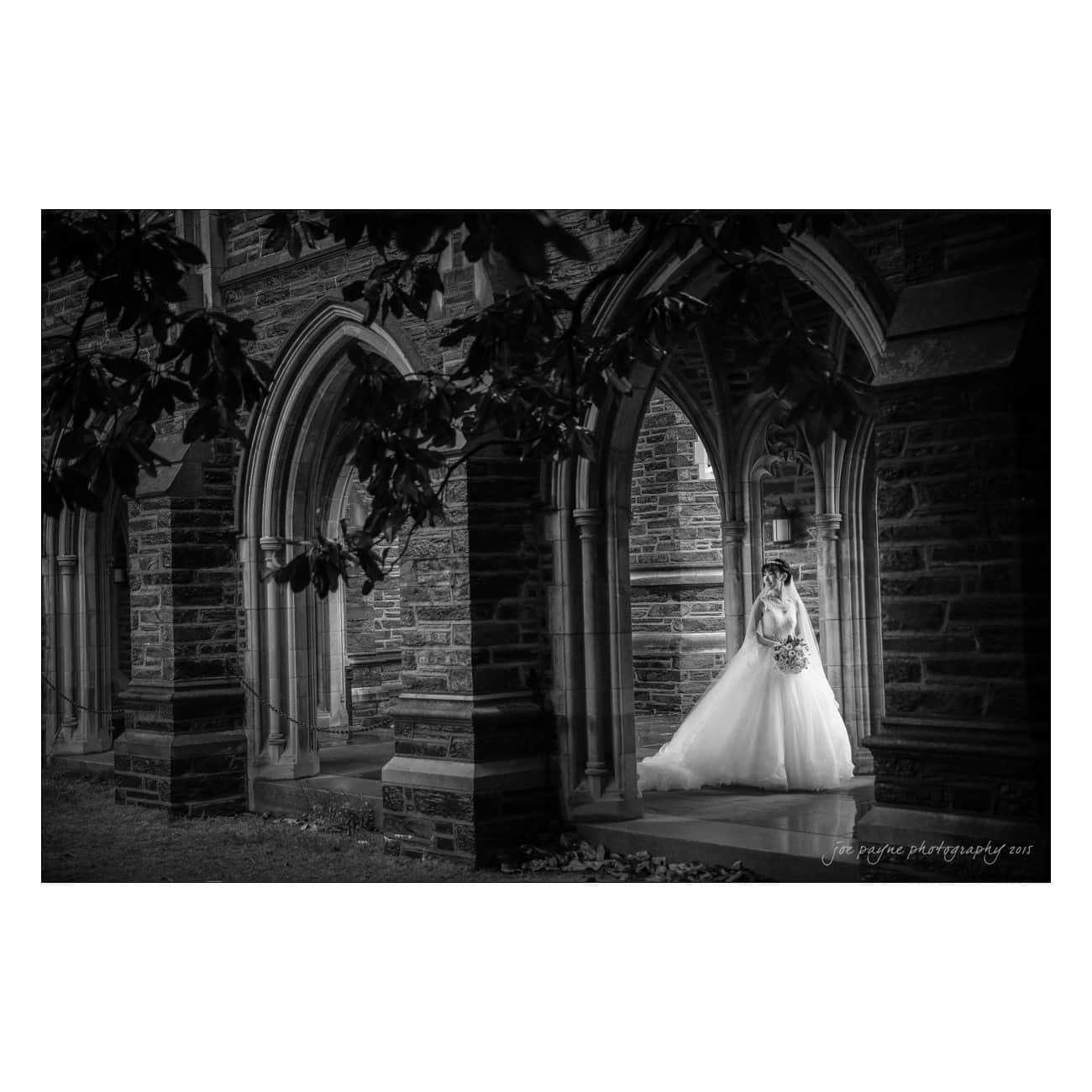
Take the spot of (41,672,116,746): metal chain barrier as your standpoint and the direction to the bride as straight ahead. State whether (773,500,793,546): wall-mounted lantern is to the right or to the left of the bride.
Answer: left

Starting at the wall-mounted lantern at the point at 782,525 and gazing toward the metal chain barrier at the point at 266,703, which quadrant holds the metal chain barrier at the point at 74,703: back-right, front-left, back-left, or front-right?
front-right

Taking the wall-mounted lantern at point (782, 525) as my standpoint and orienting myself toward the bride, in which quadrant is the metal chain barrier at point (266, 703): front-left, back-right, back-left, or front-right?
front-right

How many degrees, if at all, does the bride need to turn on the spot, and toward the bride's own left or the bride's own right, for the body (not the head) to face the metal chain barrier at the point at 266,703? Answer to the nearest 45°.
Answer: approximately 135° to the bride's own right

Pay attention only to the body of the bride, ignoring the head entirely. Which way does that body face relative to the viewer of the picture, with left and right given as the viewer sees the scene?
facing the viewer and to the right of the viewer

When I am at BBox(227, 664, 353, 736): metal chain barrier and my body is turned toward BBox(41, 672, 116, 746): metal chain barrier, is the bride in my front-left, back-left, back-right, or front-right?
back-right

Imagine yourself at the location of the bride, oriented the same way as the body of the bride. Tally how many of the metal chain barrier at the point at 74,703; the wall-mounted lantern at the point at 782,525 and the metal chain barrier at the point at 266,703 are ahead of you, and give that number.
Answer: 0

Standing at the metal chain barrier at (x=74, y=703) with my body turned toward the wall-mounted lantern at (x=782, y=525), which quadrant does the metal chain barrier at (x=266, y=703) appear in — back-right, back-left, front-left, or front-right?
front-right

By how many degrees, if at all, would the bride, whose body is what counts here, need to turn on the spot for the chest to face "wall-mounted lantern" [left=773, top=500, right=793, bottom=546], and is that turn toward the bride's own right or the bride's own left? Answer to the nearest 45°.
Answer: approximately 135° to the bride's own left

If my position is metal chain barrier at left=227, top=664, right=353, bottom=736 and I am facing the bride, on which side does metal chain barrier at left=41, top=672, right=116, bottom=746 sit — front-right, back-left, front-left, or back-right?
back-left
